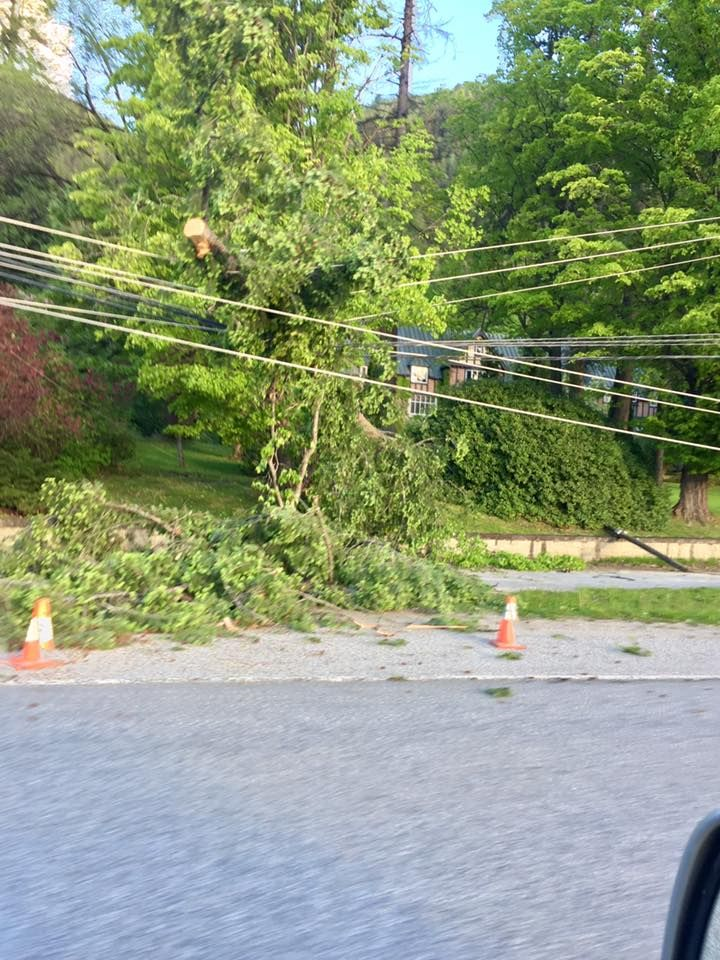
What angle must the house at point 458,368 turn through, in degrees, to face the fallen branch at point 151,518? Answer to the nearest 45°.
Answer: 0° — it already faces it

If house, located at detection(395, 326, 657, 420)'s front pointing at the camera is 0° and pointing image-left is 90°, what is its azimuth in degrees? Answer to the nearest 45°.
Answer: approximately 0°

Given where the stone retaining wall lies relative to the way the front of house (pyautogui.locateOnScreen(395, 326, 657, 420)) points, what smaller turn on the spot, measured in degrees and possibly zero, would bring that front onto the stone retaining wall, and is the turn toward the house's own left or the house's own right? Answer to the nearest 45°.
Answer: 0° — it already faces it
